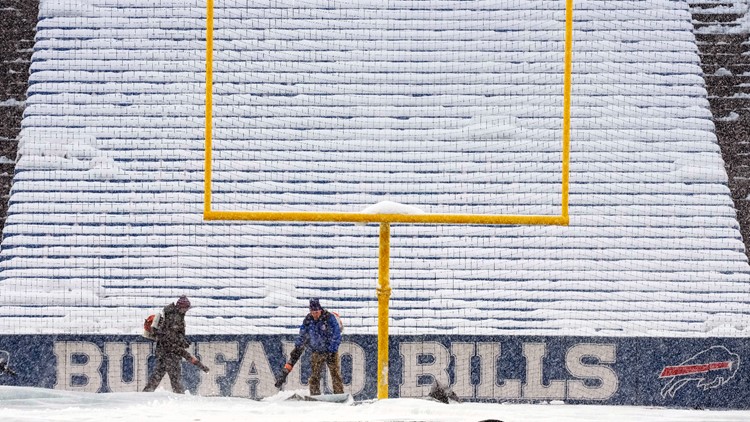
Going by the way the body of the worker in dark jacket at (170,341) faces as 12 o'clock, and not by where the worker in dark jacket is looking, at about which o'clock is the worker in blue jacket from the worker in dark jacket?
The worker in blue jacket is roughly at 1 o'clock from the worker in dark jacket.

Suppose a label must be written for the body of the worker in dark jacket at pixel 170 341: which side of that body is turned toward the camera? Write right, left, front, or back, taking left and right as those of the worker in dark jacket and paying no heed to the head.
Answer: right
